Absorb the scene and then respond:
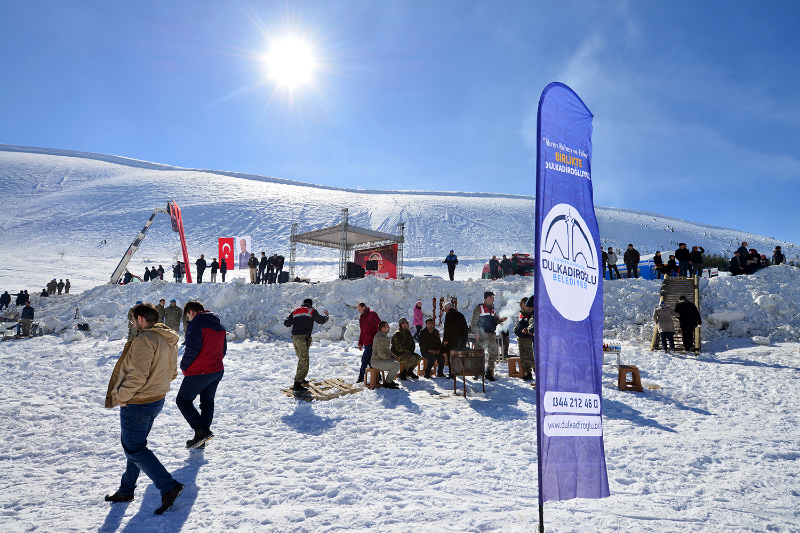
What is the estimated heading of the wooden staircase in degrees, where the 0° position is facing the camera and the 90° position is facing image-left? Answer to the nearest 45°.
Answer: approximately 0°
